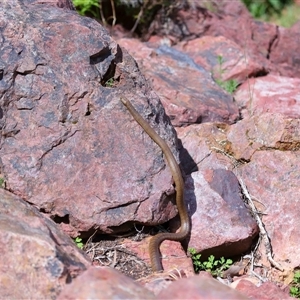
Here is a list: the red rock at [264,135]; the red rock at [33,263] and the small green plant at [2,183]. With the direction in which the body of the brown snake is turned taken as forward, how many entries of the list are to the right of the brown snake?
1

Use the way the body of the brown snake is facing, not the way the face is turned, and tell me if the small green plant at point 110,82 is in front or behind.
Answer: in front

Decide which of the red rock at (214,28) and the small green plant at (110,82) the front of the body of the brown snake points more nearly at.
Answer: the small green plant

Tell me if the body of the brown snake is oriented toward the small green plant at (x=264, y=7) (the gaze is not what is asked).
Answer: no

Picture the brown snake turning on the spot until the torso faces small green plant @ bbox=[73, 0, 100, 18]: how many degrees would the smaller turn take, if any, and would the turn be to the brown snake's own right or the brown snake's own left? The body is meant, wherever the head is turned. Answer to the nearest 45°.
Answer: approximately 45° to the brown snake's own right

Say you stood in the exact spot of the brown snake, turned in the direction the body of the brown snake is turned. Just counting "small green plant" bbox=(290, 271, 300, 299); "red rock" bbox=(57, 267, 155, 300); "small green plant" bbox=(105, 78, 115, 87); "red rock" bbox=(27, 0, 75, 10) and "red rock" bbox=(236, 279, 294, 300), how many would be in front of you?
2

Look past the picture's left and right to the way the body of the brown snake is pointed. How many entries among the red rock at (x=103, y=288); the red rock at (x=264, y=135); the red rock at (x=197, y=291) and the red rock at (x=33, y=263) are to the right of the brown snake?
1

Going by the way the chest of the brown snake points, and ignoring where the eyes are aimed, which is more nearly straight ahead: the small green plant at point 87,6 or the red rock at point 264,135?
the small green plant

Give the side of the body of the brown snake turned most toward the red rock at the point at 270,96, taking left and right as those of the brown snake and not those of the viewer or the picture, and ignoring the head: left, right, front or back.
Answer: right

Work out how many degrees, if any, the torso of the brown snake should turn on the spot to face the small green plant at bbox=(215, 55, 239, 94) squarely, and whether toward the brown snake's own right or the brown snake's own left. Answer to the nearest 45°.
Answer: approximately 45° to the brown snake's own right

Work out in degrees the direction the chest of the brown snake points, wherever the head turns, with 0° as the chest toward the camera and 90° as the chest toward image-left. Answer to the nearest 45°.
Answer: approximately 135°

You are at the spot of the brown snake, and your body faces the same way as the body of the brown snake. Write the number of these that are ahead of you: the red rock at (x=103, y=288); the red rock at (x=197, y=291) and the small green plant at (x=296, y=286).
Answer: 0

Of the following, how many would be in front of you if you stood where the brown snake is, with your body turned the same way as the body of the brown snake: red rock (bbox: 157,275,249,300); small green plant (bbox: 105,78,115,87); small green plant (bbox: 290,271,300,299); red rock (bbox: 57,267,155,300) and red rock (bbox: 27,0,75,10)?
2

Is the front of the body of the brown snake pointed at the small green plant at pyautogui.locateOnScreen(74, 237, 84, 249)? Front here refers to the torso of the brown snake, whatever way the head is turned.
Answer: no

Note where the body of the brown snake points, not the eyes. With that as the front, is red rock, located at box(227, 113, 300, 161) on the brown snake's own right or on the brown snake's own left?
on the brown snake's own right

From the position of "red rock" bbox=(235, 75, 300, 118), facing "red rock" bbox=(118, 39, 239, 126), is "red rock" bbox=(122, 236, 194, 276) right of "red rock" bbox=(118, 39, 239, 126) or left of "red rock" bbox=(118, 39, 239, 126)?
left

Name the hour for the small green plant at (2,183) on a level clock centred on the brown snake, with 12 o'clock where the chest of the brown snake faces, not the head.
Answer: The small green plant is roughly at 10 o'clock from the brown snake.
